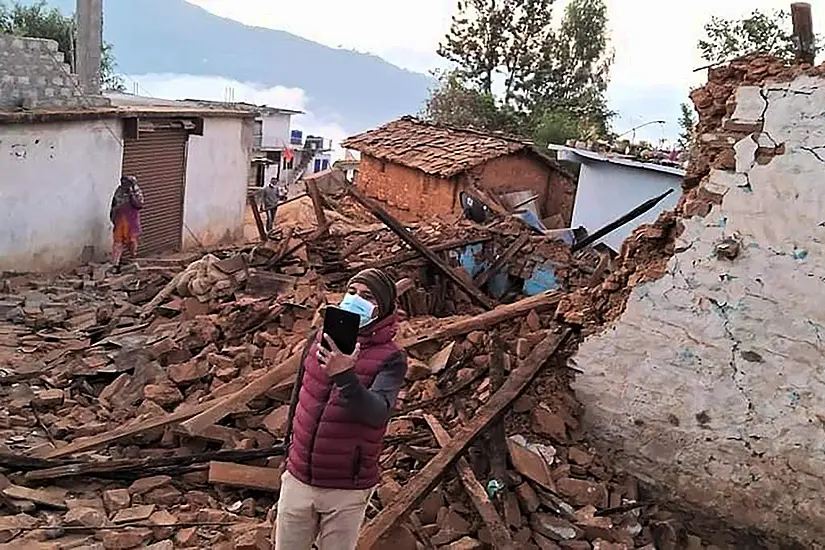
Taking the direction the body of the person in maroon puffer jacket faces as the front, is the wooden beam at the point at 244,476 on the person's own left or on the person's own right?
on the person's own right

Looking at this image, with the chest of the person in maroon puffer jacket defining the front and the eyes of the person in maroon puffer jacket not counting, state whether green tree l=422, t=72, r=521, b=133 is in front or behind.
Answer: behind

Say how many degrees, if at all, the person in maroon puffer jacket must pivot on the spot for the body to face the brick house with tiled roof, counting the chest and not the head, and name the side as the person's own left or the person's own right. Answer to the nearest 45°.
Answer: approximately 135° to the person's own right

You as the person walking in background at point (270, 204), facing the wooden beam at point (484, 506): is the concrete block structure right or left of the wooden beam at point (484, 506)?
right

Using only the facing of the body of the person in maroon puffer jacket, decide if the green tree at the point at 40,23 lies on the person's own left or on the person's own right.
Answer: on the person's own right

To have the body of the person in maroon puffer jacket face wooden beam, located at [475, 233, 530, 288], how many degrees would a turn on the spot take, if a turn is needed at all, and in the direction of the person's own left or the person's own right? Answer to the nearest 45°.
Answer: approximately 135° to the person's own right

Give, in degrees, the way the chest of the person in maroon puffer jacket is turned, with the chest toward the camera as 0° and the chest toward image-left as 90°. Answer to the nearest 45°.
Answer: approximately 45°

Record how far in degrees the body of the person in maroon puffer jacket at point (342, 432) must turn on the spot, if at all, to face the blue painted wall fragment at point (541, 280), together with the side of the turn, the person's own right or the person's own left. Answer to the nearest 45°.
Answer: approximately 135° to the person's own right

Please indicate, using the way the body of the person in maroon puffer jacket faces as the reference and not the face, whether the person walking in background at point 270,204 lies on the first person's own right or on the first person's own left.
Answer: on the first person's own right

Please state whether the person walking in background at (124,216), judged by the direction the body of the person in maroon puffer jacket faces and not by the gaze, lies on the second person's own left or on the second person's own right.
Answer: on the second person's own right

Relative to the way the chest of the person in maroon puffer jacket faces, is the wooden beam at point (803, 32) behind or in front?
behind

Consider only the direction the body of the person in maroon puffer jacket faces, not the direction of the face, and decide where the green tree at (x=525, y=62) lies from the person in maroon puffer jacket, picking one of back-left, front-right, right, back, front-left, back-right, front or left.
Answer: back-right

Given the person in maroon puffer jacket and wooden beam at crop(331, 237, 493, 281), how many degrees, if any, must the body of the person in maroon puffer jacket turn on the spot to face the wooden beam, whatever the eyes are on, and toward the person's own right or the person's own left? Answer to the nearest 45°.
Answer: approximately 135° to the person's own right

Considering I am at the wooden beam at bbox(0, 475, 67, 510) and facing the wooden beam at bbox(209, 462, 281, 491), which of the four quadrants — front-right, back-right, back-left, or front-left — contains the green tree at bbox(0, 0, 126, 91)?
back-left

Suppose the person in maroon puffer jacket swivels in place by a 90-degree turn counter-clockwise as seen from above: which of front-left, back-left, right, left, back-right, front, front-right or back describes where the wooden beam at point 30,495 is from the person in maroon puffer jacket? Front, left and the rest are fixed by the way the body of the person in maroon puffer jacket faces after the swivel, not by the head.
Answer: back

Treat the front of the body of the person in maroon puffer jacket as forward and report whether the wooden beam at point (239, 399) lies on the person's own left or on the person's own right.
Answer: on the person's own right

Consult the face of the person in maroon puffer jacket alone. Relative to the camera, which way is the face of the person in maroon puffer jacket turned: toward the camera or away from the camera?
toward the camera

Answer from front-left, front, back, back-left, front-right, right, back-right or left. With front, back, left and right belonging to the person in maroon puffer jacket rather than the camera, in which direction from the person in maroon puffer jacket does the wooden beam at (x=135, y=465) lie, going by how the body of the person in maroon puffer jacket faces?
right
